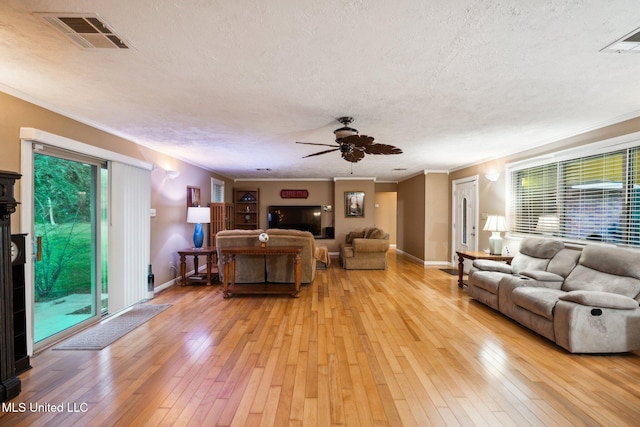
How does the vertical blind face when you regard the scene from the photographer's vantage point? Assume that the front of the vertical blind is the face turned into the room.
facing the viewer and to the right of the viewer

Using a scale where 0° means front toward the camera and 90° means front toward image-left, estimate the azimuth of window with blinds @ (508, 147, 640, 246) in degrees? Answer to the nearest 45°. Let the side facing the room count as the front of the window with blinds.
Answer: approximately 45°

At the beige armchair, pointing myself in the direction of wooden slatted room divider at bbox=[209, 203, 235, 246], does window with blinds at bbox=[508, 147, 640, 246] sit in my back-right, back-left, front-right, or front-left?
back-left

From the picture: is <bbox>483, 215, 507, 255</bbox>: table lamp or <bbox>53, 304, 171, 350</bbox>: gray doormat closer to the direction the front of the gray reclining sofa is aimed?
the gray doormat

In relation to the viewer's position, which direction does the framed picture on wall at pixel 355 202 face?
facing the viewer

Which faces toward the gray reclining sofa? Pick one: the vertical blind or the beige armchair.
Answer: the vertical blind

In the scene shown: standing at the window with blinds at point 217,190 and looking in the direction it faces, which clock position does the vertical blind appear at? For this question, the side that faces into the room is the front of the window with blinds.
The vertical blind is roughly at 2 o'clock from the window with blinds.

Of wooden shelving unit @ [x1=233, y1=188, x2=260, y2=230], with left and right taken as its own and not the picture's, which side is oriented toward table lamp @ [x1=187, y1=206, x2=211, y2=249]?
front

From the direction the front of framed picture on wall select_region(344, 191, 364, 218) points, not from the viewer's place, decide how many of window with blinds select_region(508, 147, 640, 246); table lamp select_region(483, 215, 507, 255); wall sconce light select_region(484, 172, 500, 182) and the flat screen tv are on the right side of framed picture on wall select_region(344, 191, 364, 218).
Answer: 1

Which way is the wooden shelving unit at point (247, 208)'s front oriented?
toward the camera

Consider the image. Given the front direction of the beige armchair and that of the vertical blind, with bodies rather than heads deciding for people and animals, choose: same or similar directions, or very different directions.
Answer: very different directions

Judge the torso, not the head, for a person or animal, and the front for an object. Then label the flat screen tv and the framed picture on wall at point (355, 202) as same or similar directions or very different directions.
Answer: same or similar directions

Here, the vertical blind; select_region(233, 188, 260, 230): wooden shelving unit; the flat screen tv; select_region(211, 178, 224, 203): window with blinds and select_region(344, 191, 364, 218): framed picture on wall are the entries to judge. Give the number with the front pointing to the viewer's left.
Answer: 0
